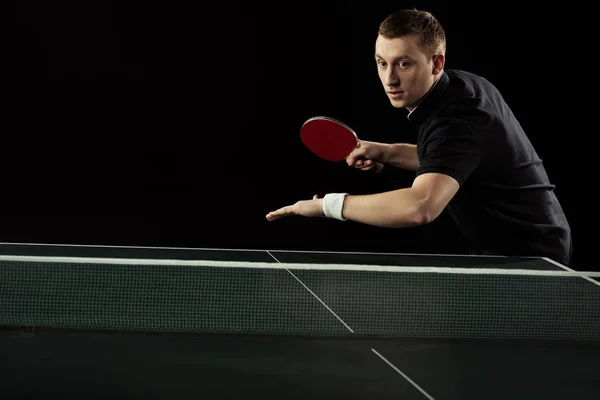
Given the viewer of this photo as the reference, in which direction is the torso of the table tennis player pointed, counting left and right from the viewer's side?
facing to the left of the viewer

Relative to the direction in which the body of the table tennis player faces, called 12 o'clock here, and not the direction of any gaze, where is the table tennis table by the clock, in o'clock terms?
The table tennis table is roughly at 11 o'clock from the table tennis player.
